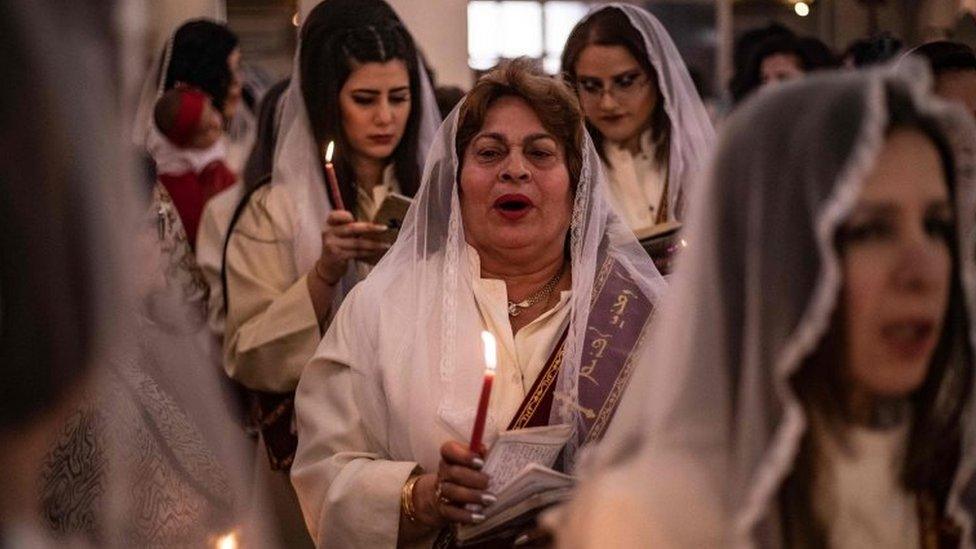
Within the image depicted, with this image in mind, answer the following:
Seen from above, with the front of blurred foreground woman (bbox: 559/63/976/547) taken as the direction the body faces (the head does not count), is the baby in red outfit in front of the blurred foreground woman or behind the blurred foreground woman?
behind

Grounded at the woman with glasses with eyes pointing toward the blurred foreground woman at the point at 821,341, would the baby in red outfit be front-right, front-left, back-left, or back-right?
back-right

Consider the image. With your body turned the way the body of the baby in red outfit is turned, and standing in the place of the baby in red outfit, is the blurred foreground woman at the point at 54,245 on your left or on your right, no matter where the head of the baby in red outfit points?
on your right

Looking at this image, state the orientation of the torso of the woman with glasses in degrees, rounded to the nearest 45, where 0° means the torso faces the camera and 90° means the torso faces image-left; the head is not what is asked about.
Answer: approximately 45°

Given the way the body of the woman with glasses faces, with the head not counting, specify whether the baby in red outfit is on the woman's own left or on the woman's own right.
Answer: on the woman's own right
